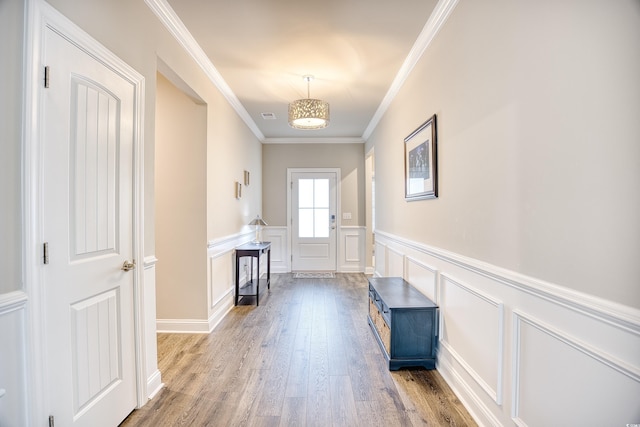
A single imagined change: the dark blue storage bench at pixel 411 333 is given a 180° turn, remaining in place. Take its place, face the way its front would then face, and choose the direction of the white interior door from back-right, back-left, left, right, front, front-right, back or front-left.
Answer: back-right

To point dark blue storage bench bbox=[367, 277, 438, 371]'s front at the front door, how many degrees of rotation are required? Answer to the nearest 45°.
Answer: approximately 45° to its right

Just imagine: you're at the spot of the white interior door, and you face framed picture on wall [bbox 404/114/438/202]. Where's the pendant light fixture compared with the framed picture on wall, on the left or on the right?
left

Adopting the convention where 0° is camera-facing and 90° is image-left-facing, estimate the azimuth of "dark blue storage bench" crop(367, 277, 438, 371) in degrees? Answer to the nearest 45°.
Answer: approximately 90°
